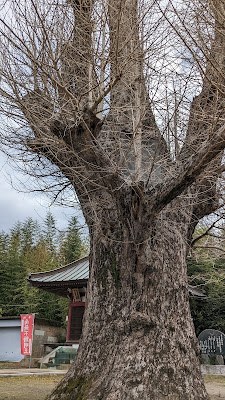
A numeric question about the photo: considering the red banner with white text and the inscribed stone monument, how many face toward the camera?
2

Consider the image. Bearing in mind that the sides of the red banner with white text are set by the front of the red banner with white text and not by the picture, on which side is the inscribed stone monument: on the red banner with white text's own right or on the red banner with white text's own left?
on the red banner with white text's own left

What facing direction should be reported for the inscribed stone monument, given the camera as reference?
facing the viewer

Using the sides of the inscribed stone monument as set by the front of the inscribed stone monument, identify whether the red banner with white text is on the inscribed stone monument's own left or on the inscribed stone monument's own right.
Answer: on the inscribed stone monument's own right

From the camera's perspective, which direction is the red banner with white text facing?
toward the camera

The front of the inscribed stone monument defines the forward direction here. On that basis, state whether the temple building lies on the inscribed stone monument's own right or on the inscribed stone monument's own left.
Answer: on the inscribed stone monument's own right
